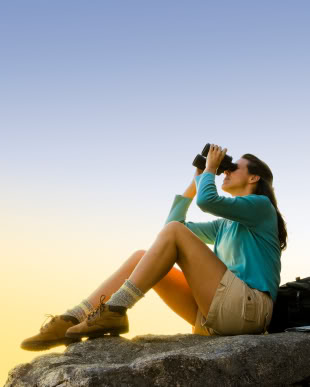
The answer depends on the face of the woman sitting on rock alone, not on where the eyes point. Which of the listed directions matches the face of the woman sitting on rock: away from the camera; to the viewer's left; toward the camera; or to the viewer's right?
to the viewer's left

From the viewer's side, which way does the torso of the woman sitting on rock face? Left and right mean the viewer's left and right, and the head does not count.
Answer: facing to the left of the viewer

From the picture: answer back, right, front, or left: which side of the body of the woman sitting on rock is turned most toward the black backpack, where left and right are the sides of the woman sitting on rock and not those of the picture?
back
